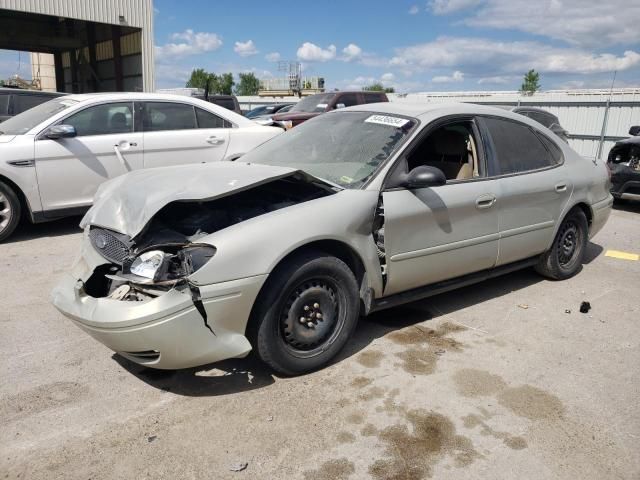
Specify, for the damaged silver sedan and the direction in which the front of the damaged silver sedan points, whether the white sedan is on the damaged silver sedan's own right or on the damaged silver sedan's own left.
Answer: on the damaged silver sedan's own right

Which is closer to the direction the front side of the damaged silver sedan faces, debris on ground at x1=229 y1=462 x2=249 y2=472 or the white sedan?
the debris on ground

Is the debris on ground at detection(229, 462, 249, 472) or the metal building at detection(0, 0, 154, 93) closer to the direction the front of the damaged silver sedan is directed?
the debris on ground

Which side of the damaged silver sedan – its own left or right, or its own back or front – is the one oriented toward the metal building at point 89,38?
right

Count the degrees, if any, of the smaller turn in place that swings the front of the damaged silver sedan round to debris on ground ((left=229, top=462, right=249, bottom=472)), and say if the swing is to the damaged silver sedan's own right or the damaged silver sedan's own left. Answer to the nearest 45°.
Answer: approximately 45° to the damaged silver sedan's own left

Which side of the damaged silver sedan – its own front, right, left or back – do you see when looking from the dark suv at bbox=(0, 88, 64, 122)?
right

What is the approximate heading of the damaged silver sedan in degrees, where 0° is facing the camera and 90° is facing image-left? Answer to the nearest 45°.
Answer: approximately 45°
